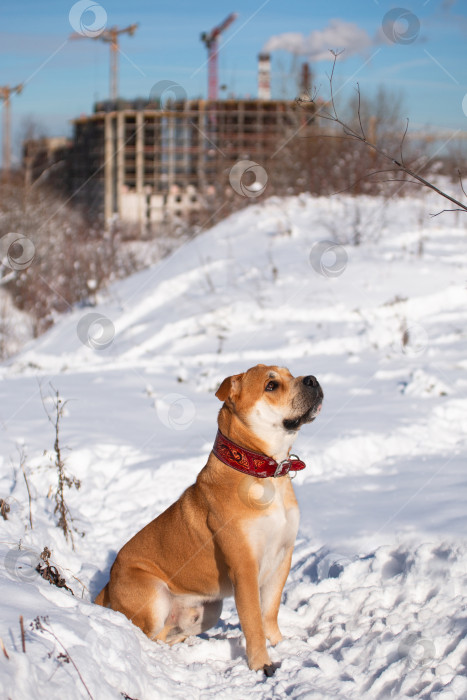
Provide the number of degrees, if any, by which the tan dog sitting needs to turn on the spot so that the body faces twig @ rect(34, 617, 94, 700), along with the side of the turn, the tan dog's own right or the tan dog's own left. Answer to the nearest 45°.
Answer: approximately 90° to the tan dog's own right

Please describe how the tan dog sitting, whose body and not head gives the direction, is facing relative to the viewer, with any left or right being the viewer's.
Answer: facing the viewer and to the right of the viewer
